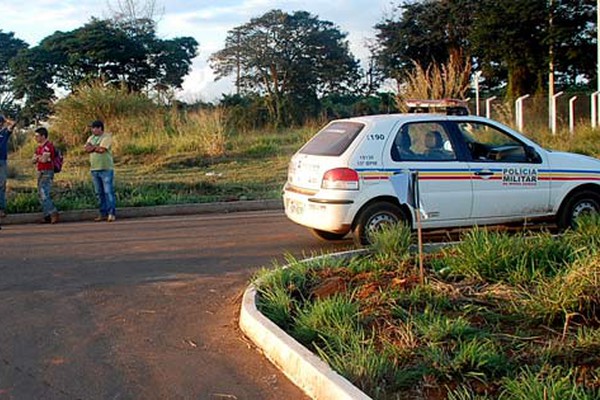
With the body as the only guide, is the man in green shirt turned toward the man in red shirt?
no

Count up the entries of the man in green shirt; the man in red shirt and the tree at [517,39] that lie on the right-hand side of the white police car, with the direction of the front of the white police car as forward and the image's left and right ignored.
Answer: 0

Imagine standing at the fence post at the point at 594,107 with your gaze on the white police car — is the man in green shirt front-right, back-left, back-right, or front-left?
front-right

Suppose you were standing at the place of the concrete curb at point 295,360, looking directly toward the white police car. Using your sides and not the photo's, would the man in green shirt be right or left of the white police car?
left

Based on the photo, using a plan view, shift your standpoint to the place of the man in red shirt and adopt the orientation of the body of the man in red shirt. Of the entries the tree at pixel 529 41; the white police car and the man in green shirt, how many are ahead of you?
0

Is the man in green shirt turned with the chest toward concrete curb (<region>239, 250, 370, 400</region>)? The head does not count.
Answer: no

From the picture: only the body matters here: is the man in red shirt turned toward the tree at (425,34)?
no

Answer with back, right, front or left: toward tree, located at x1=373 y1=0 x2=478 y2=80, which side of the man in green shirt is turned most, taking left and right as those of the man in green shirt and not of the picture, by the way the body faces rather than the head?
back

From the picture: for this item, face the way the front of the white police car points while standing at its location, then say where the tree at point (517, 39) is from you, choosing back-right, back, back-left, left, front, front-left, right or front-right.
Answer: front-left

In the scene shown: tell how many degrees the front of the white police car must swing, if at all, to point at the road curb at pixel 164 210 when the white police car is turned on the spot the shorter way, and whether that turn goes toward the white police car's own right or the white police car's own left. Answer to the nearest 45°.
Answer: approximately 90° to the white police car's own left

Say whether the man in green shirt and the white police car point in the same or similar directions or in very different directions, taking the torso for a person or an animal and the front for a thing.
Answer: very different directions

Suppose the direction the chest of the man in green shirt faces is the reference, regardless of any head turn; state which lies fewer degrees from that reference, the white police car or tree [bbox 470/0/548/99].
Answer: the white police car

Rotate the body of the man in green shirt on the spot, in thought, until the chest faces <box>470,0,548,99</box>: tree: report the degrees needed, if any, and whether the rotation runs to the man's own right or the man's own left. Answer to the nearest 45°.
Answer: approximately 180°
